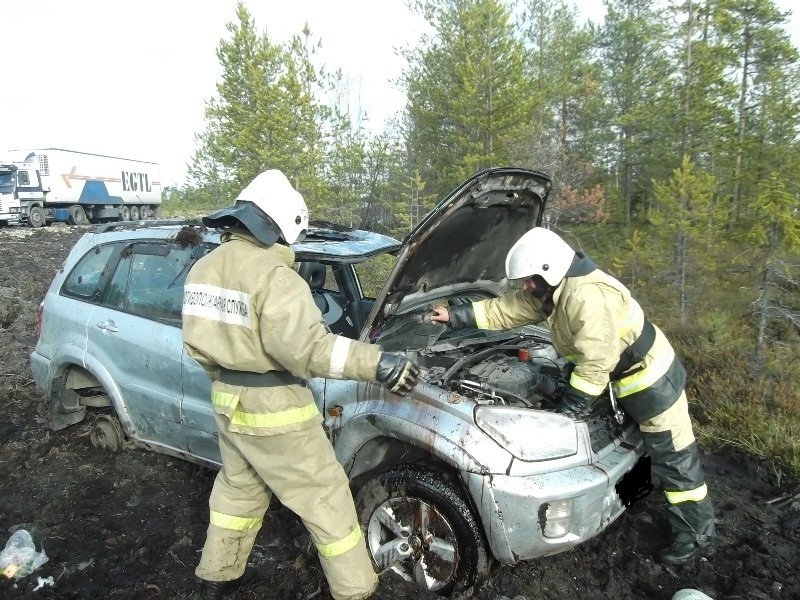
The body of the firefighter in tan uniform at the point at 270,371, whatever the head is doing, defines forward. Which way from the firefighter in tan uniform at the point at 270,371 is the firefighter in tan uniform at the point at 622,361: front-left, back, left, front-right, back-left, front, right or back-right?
front-right

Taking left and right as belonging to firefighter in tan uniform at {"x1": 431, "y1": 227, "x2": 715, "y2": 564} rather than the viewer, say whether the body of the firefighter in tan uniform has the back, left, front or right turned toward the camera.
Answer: left

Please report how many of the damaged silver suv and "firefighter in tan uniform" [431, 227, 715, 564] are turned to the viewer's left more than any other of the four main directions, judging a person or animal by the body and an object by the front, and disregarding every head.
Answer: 1

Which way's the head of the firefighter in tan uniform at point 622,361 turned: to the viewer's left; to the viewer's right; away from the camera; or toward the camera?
to the viewer's left

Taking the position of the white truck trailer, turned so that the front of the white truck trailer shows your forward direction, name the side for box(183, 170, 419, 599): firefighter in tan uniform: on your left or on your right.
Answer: on your left

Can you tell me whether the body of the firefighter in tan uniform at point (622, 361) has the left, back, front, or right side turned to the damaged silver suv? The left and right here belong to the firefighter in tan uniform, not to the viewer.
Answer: front

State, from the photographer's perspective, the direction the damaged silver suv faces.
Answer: facing the viewer and to the right of the viewer

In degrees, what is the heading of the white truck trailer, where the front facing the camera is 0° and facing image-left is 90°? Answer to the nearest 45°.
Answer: approximately 45°

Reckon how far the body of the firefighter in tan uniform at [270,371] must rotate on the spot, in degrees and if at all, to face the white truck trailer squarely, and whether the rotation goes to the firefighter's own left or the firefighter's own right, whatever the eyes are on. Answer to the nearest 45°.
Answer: approximately 45° to the firefighter's own left

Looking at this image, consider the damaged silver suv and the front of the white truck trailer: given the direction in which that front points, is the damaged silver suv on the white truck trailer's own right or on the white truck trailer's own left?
on the white truck trailer's own left

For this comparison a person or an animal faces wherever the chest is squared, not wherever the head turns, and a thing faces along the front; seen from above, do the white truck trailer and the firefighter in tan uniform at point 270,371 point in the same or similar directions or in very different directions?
very different directions

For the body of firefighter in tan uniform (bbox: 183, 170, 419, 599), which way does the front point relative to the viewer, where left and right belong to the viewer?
facing away from the viewer and to the right of the viewer

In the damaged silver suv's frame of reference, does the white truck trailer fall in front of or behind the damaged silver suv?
behind

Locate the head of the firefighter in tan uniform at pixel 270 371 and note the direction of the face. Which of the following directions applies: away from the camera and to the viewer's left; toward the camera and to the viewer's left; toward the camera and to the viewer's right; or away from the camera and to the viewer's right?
away from the camera and to the viewer's right

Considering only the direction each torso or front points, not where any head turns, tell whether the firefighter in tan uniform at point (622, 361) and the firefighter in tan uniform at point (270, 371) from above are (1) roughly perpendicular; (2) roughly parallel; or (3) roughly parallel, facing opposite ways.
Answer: roughly perpendicular

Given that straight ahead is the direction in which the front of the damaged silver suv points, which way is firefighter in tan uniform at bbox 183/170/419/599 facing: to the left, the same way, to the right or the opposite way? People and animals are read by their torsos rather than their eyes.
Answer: to the left
